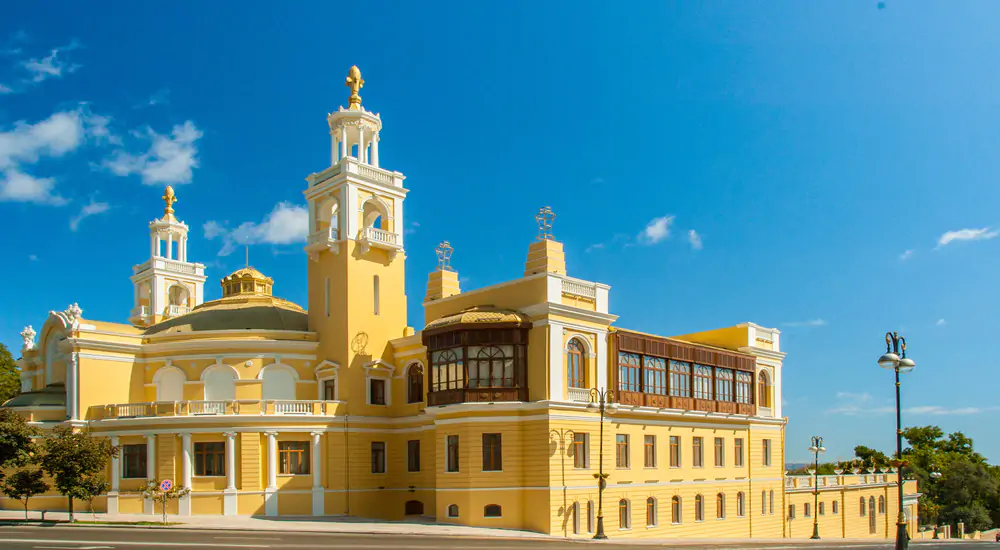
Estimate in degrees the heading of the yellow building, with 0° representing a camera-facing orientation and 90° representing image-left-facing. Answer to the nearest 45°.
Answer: approximately 45°
